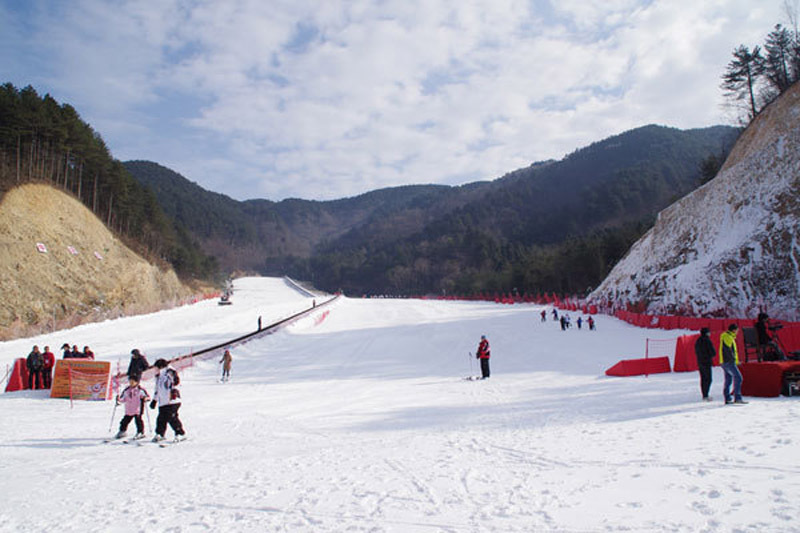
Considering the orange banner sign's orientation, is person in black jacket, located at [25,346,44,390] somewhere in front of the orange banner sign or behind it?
behind

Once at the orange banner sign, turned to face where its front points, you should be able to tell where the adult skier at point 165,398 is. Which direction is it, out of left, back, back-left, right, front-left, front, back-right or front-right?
front

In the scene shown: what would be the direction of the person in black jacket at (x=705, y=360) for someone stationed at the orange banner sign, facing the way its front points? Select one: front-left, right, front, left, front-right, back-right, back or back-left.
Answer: front-left

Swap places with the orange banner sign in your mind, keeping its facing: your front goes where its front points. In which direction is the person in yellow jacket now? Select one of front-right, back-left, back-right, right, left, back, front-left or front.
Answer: front-left

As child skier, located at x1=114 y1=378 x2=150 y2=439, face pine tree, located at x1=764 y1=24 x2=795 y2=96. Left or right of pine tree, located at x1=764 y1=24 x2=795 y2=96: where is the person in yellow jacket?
right

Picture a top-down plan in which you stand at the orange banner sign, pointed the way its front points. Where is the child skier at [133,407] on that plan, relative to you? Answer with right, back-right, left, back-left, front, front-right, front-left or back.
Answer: front

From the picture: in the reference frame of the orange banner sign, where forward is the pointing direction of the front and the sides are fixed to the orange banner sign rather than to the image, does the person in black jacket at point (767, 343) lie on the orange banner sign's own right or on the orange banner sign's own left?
on the orange banner sign's own left

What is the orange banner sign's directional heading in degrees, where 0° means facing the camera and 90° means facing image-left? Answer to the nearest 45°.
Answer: approximately 0°
